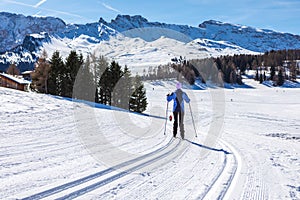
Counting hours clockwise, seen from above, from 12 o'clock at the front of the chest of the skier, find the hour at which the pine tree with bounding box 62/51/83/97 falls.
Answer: The pine tree is roughly at 11 o'clock from the skier.

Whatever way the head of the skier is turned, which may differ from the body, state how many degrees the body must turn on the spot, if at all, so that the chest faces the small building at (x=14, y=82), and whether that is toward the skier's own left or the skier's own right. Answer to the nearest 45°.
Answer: approximately 45° to the skier's own left

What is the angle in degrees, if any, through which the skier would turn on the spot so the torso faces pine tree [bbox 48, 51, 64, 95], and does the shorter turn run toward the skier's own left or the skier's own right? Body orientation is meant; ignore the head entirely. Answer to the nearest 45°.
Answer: approximately 45° to the skier's own left

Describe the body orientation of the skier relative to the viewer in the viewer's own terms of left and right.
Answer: facing away from the viewer

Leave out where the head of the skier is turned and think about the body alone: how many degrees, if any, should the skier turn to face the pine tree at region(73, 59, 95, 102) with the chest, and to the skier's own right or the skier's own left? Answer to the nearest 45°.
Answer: approximately 45° to the skier's own left
